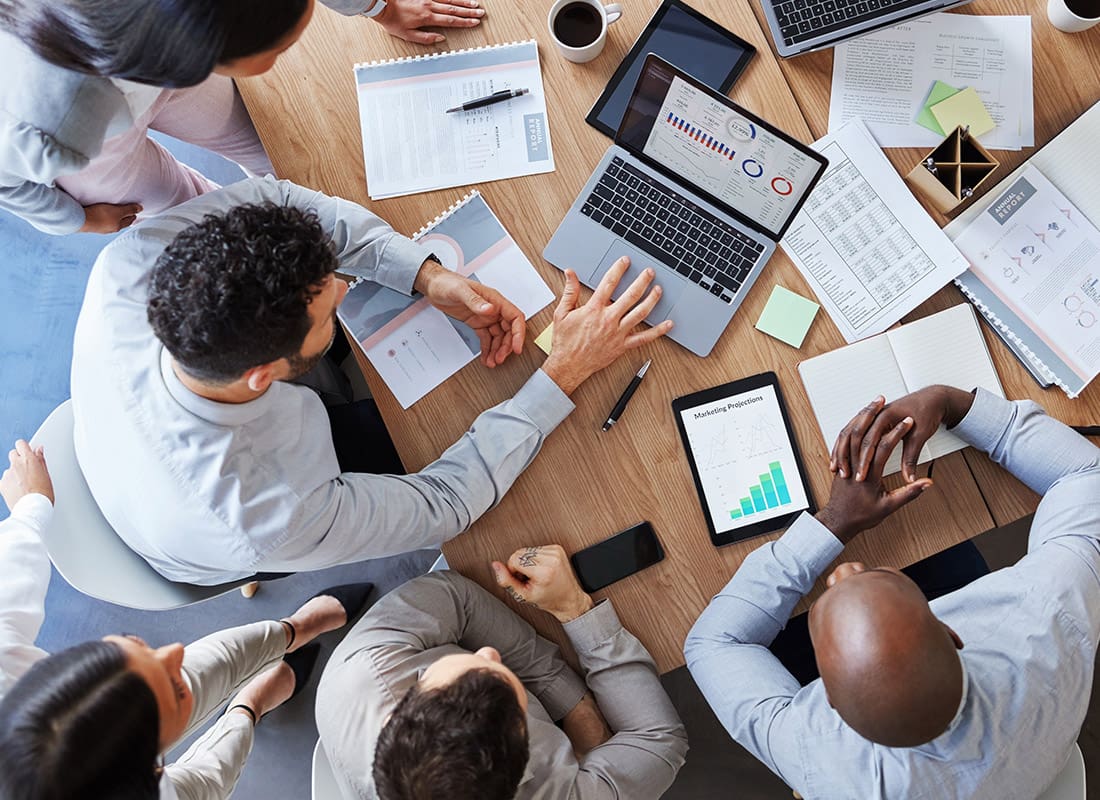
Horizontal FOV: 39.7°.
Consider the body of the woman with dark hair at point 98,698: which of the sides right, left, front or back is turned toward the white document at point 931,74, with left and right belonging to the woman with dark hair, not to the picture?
front

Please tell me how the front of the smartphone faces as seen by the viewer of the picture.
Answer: facing the viewer

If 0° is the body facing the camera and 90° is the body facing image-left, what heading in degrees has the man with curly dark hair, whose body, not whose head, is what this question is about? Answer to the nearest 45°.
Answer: approximately 270°

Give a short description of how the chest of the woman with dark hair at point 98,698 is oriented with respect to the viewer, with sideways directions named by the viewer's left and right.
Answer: facing away from the viewer and to the right of the viewer

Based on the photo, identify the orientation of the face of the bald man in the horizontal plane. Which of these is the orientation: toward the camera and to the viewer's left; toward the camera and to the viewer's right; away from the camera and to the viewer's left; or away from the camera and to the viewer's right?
away from the camera and to the viewer's left

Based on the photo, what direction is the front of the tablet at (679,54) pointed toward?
toward the camera

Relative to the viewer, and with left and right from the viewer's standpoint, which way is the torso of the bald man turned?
facing away from the viewer and to the left of the viewer
